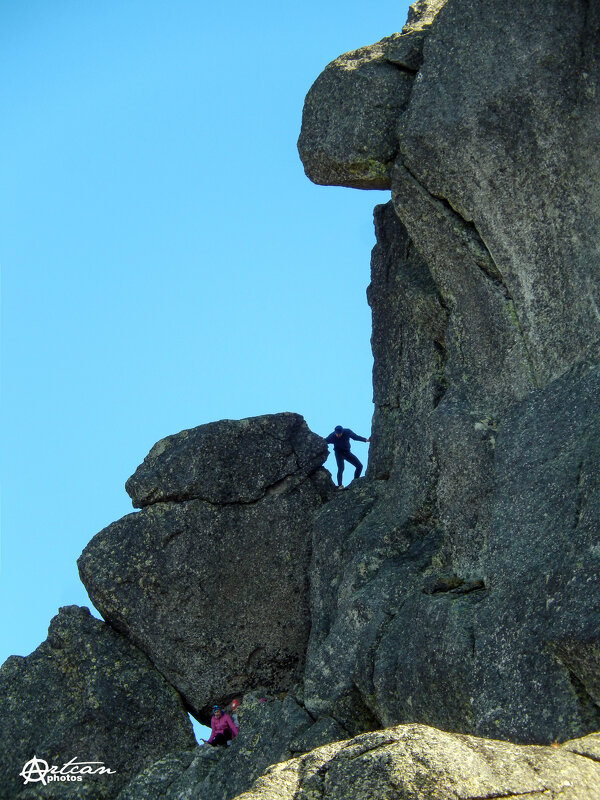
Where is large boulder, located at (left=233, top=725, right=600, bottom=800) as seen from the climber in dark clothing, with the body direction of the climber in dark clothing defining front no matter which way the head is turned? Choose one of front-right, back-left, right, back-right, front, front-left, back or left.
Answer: front

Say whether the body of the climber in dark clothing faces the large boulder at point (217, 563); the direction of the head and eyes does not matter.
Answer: no

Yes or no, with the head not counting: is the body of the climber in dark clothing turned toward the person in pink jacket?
no

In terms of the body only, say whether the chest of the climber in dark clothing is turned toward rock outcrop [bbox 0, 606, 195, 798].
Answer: no

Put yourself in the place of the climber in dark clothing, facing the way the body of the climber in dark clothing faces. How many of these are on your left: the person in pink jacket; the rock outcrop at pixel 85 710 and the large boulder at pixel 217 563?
0

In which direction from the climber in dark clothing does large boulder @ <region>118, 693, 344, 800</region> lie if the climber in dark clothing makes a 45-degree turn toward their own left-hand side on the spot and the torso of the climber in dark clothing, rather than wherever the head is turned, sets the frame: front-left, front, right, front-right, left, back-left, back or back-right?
right

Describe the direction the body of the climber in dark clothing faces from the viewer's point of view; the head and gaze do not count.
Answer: toward the camera
